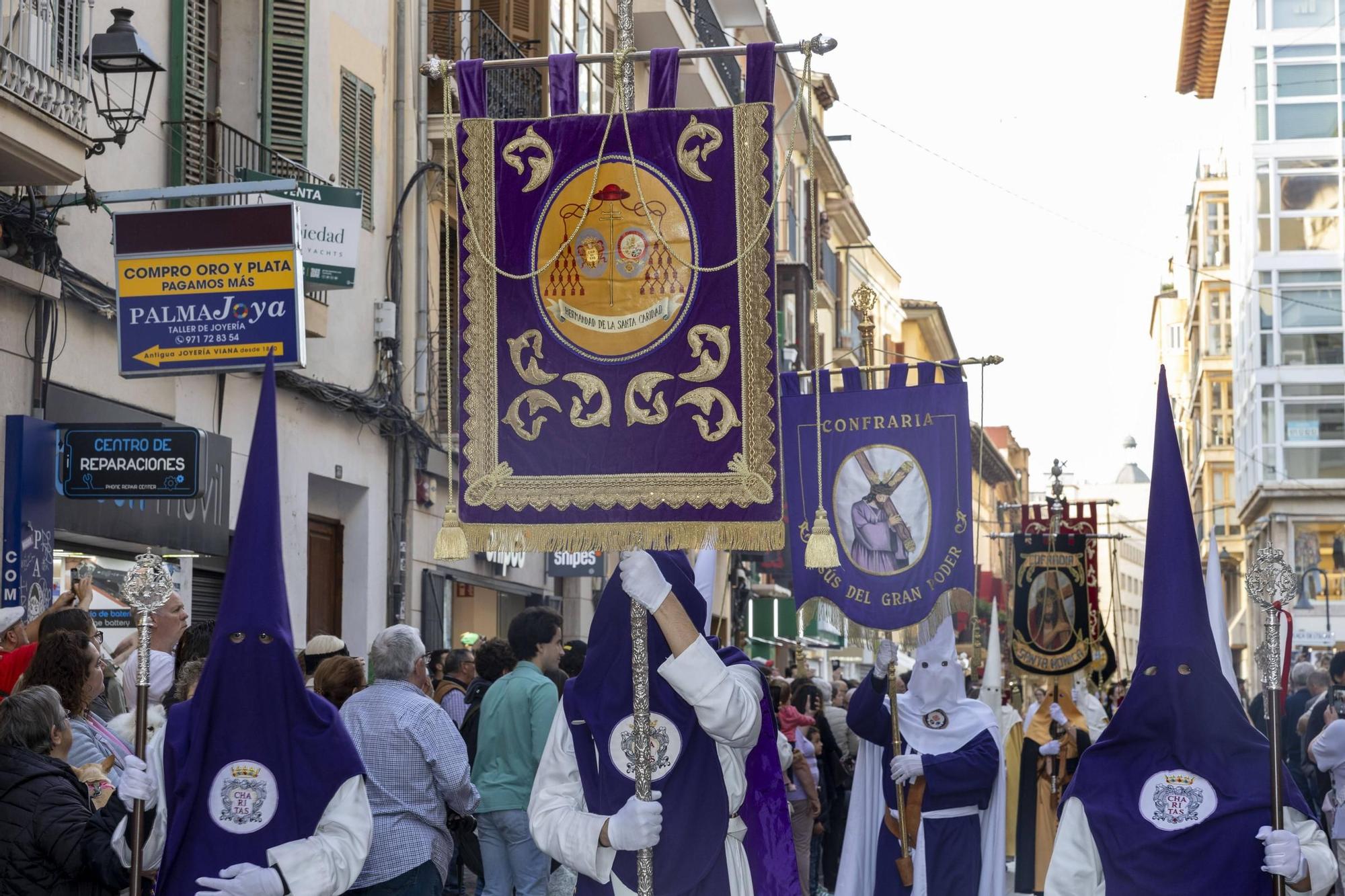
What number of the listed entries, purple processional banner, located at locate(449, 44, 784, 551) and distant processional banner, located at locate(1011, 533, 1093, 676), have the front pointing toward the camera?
2

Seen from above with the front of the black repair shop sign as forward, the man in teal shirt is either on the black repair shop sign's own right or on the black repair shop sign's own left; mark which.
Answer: on the black repair shop sign's own left

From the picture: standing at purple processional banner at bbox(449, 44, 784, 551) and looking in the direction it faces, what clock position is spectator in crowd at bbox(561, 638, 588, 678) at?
The spectator in crowd is roughly at 6 o'clock from the purple processional banner.

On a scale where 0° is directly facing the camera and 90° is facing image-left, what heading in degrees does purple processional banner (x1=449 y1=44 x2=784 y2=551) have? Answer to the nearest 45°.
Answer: approximately 0°

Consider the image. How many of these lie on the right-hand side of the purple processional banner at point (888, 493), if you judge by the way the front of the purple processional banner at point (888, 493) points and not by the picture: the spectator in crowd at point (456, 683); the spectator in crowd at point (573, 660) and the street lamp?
3

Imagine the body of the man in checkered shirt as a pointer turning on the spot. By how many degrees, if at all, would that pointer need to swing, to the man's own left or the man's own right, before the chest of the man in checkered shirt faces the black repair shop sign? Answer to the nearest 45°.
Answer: approximately 90° to the man's own left

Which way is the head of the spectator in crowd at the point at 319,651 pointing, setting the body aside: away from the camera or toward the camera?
away from the camera

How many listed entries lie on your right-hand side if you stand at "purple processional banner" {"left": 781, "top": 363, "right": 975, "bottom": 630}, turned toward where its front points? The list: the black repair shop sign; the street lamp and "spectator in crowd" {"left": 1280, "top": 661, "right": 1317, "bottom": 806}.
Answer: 2

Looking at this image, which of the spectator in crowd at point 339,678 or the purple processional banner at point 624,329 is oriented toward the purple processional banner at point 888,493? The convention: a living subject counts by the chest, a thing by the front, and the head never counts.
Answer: the spectator in crowd
